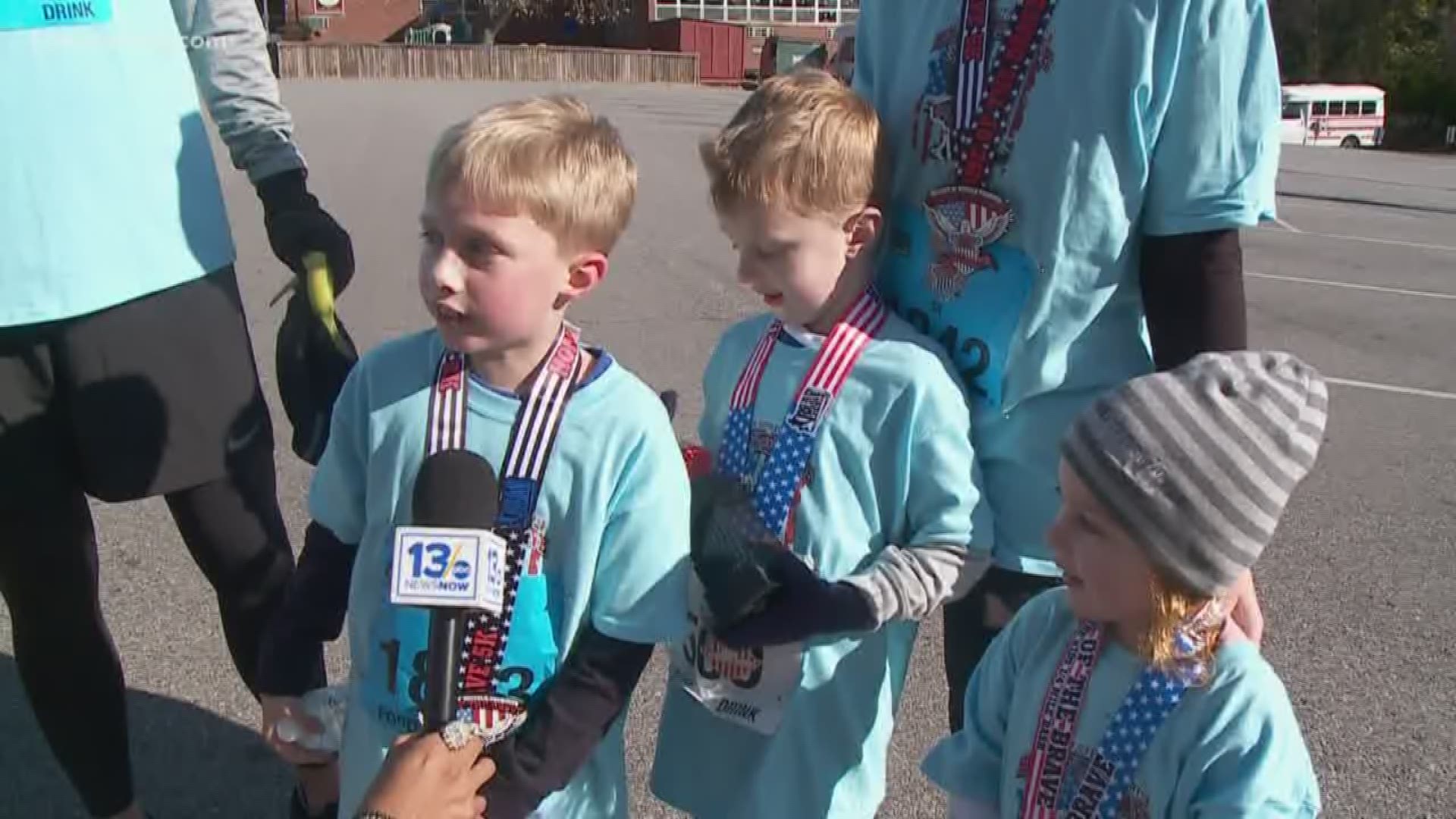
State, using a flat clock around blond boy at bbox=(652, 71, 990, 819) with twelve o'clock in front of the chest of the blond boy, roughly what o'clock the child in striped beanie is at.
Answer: The child in striped beanie is roughly at 9 o'clock from the blond boy.

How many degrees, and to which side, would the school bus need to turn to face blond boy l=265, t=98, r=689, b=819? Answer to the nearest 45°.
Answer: approximately 90° to its left

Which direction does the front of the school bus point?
to the viewer's left

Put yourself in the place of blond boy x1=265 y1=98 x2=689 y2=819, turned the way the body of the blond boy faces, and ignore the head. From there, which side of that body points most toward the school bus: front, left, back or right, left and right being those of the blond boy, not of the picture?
back

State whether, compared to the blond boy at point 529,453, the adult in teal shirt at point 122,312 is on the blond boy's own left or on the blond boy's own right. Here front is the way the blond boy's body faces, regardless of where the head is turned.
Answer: on the blond boy's own right

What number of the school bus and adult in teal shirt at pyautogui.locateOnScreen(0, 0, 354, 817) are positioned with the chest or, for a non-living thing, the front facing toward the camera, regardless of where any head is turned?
1

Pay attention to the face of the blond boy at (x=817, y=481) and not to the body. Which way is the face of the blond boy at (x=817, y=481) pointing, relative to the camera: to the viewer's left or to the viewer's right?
to the viewer's left

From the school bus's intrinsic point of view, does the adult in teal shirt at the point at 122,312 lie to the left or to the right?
on its left

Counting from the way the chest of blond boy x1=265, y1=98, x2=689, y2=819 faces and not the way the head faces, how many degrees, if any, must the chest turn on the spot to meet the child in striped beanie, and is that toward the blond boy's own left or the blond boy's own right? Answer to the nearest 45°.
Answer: approximately 90° to the blond boy's own left

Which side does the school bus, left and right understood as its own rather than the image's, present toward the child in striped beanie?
left

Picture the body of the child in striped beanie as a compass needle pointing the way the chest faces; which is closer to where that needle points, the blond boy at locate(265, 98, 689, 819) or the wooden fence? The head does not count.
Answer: the blond boy

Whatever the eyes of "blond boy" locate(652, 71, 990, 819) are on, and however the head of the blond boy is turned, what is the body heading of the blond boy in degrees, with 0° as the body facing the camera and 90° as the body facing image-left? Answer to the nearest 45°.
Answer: approximately 45°
